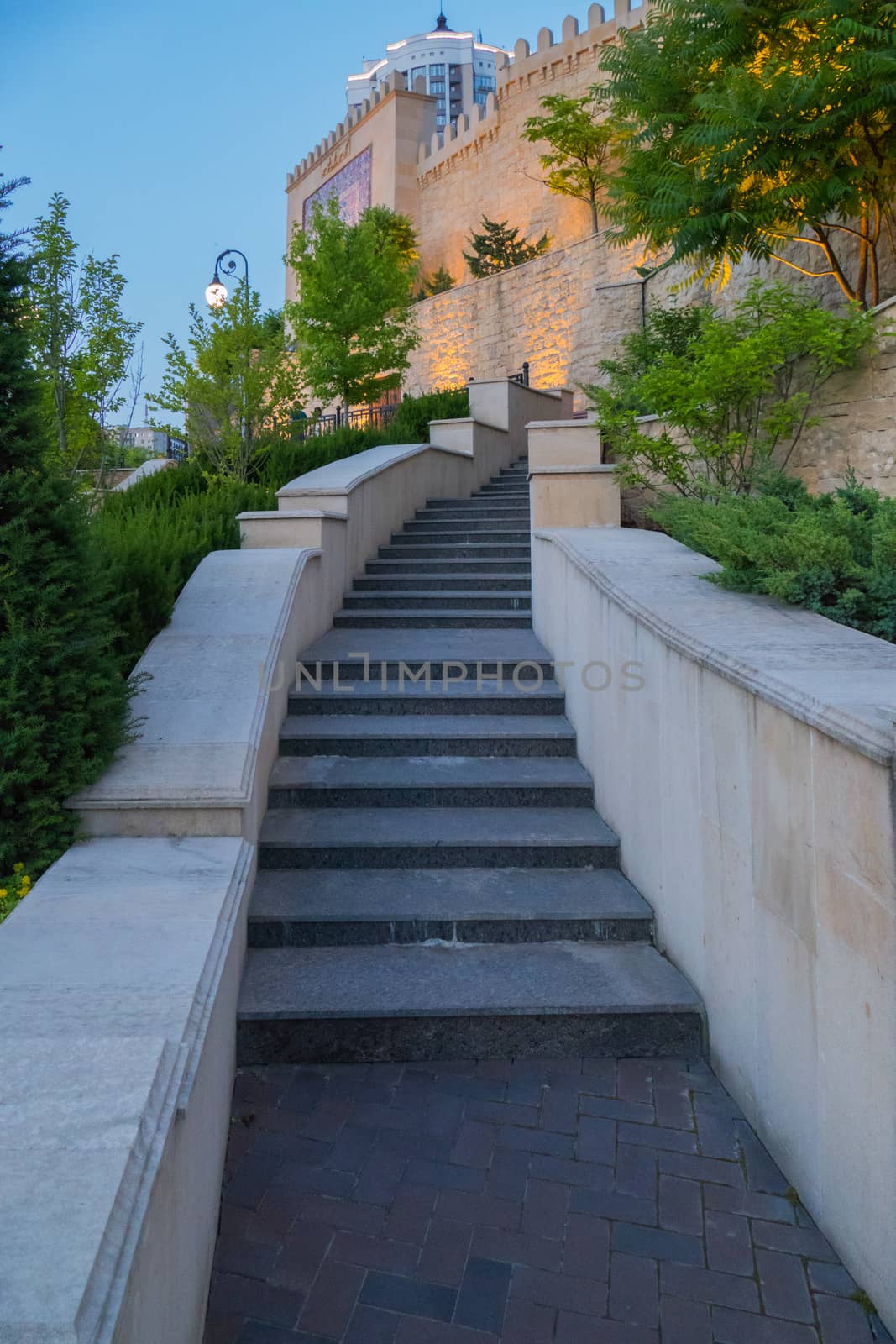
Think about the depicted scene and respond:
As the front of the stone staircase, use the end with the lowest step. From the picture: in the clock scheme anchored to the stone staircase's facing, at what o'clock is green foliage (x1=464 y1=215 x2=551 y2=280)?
The green foliage is roughly at 6 o'clock from the stone staircase.

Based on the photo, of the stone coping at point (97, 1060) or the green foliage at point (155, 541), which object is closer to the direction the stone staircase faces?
the stone coping

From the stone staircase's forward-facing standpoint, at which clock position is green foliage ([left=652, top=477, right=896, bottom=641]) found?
The green foliage is roughly at 9 o'clock from the stone staircase.

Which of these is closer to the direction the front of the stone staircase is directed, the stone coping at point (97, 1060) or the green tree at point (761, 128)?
the stone coping

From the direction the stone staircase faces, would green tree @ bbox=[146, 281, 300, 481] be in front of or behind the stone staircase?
behind

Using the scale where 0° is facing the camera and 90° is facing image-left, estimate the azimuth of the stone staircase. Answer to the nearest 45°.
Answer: approximately 0°

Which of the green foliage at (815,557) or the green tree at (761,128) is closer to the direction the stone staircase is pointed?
the green foliage

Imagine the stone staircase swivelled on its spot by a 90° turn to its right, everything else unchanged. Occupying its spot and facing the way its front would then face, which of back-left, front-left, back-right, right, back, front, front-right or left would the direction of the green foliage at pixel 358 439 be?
right

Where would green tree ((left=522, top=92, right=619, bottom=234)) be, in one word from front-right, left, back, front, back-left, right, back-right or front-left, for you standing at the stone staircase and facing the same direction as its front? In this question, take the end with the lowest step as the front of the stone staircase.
back

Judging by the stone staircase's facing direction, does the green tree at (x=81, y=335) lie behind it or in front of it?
behind

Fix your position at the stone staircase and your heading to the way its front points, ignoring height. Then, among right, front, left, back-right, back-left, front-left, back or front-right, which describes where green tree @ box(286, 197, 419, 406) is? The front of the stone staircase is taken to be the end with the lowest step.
back

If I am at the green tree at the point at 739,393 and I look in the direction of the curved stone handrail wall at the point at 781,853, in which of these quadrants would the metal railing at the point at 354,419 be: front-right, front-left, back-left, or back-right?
back-right

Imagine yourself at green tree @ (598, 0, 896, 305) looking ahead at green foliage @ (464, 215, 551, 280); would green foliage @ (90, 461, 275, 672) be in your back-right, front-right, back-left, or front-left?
back-left
